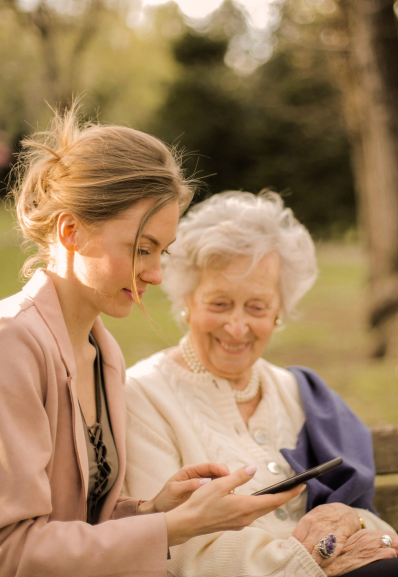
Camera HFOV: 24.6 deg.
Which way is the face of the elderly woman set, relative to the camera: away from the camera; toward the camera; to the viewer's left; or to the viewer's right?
toward the camera

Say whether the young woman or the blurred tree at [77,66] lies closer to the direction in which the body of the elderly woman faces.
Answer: the young woman

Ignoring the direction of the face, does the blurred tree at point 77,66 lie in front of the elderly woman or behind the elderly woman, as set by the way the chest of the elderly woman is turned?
behind
